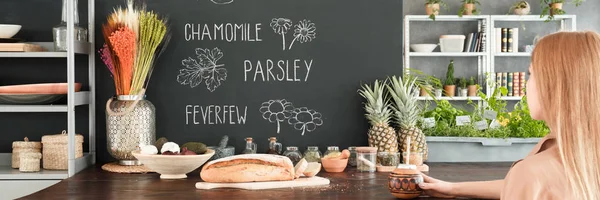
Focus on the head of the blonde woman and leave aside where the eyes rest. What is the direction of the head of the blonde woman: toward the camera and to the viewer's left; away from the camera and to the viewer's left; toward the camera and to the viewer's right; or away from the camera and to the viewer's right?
away from the camera and to the viewer's left

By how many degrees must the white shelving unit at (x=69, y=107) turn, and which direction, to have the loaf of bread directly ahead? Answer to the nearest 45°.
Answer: approximately 45° to its left

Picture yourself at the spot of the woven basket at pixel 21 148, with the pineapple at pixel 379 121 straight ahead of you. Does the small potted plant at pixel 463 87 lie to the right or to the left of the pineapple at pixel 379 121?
left

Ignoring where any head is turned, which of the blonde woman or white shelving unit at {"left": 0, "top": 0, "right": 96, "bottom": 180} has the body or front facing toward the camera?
the white shelving unit

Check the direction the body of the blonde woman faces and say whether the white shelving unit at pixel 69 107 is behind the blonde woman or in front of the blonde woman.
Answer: in front

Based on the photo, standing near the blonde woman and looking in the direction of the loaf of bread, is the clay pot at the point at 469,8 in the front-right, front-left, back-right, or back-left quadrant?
front-right

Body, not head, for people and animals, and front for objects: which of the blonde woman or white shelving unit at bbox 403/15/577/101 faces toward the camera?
the white shelving unit

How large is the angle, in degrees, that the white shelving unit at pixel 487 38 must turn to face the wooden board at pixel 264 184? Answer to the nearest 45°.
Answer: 0° — it already faces it

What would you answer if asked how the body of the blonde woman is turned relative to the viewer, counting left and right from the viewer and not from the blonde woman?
facing away from the viewer and to the left of the viewer

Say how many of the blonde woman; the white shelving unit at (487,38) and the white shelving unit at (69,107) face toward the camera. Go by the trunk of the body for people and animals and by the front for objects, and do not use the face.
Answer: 2

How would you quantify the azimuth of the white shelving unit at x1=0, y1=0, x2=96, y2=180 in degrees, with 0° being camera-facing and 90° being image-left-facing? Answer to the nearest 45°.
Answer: approximately 0°

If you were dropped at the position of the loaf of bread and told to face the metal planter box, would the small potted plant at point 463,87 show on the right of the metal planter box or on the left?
left

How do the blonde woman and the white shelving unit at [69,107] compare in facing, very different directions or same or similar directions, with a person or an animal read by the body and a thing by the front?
very different directions

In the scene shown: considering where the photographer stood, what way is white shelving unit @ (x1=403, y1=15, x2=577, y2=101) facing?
facing the viewer
